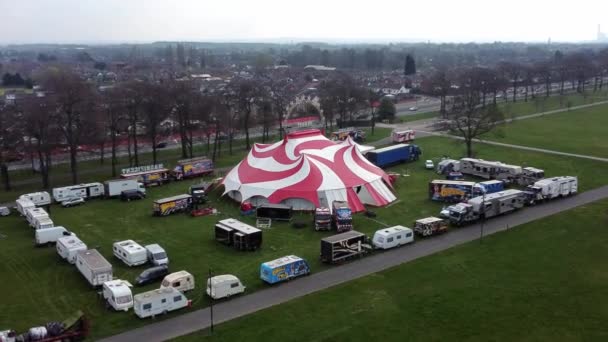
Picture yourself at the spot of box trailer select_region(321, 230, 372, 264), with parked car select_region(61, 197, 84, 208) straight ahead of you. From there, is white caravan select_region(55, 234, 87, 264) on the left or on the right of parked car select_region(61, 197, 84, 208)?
left

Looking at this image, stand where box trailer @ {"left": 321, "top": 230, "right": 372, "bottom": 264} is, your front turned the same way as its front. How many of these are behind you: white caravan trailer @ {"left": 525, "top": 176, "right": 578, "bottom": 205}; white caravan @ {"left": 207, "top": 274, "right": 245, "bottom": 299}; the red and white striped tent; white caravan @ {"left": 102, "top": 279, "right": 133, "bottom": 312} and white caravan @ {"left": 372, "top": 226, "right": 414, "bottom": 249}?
2
